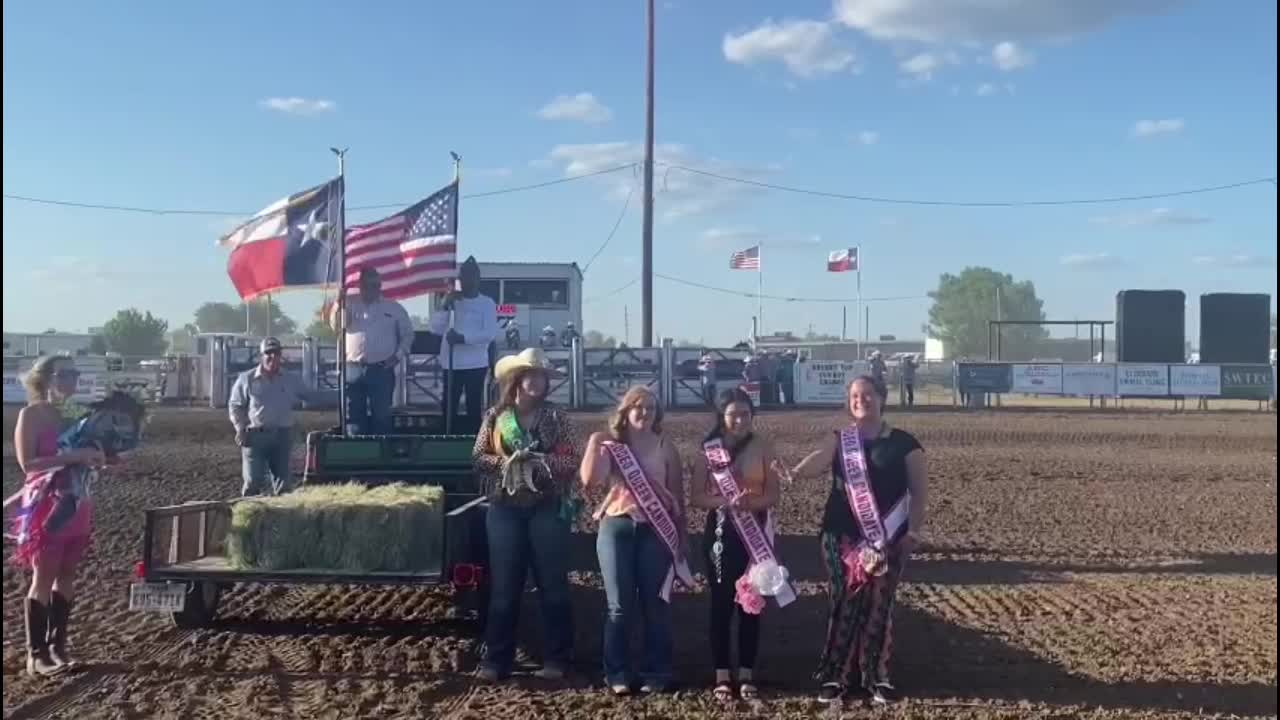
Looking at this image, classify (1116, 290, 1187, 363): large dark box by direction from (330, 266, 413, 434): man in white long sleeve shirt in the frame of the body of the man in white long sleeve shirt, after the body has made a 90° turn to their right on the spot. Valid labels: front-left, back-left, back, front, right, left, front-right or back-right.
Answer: back-right

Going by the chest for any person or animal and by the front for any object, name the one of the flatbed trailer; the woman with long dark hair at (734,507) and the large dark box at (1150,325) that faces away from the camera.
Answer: the flatbed trailer

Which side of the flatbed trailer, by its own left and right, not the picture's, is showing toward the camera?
back

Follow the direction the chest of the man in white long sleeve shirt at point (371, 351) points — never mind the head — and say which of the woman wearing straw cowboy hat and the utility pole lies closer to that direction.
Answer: the woman wearing straw cowboy hat

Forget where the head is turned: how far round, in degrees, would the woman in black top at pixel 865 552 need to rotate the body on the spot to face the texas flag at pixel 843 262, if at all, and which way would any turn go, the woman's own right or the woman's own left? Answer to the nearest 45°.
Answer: approximately 180°

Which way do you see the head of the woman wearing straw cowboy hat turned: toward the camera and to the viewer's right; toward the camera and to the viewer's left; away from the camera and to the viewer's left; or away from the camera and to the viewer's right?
toward the camera and to the viewer's right

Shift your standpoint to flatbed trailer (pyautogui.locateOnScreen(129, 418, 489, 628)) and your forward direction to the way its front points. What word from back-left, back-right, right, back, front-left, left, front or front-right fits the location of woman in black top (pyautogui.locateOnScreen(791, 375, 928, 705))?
back-right

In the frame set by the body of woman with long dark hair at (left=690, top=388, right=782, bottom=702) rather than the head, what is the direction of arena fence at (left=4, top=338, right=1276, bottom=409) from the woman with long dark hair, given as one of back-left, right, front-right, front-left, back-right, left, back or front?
back

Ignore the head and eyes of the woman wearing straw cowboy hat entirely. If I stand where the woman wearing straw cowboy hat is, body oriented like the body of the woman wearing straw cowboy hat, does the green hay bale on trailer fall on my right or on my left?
on my right

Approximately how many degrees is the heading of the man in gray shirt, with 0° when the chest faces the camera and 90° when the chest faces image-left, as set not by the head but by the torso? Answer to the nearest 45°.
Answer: approximately 0°

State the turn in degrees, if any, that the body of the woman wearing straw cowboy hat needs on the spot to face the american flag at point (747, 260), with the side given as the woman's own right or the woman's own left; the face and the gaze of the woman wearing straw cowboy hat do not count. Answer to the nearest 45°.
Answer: approximately 180°
